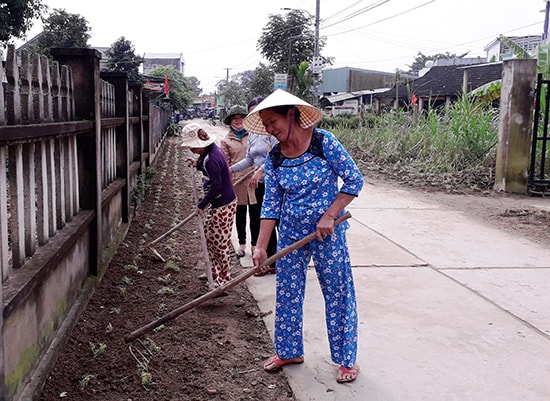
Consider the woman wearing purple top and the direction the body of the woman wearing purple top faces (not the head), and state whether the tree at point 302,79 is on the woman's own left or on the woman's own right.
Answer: on the woman's own right

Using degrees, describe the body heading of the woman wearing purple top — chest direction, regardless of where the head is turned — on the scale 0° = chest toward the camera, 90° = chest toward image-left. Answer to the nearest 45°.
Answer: approximately 90°

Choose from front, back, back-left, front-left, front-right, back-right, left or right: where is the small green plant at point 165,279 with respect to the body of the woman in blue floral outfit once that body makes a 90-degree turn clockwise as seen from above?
front

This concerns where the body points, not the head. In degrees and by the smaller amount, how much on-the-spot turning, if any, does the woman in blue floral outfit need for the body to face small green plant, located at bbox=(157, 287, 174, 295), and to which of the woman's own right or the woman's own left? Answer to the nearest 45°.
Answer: approximately 90° to the woman's own right

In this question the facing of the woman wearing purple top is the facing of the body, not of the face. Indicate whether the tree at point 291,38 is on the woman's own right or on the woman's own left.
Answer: on the woman's own right

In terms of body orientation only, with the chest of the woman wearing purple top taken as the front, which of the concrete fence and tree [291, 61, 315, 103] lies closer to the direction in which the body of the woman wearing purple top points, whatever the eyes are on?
the concrete fence

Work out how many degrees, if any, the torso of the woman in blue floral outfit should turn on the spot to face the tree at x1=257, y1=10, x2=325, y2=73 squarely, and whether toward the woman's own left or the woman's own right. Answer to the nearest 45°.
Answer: approximately 135° to the woman's own right

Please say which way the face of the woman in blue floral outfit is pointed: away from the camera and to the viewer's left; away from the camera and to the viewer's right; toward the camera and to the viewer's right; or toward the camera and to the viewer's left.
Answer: toward the camera and to the viewer's left

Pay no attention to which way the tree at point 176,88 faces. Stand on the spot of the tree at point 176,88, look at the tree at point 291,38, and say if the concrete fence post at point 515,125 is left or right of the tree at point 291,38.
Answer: right

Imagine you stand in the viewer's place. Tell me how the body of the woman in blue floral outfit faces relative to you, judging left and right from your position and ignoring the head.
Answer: facing the viewer and to the left of the viewer

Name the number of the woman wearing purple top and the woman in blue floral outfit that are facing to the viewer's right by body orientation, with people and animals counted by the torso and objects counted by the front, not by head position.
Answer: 0

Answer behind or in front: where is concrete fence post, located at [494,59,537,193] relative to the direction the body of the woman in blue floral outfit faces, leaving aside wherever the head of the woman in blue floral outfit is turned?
behind

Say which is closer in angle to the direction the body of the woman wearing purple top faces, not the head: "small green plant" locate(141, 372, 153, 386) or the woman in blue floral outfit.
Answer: the small green plant

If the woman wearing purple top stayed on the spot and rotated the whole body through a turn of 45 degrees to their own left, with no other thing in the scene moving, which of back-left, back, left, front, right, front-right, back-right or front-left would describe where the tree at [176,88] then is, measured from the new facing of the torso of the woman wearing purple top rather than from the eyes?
back-right
